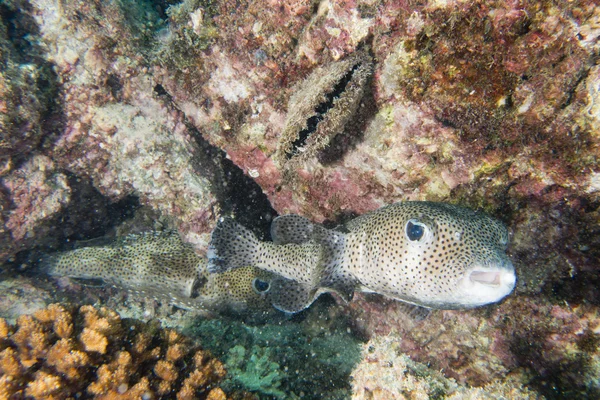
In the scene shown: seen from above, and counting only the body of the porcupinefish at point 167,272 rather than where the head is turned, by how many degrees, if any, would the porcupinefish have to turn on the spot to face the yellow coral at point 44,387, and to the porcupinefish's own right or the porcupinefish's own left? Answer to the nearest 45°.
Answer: approximately 135° to the porcupinefish's own right

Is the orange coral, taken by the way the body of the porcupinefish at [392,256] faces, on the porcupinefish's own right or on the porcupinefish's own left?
on the porcupinefish's own right

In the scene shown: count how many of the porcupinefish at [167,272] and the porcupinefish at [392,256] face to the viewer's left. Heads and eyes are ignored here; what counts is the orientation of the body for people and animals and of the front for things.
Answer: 0

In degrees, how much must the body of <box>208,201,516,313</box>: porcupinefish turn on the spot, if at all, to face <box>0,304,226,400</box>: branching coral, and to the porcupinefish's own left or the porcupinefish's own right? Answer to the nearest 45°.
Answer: approximately 135° to the porcupinefish's own right

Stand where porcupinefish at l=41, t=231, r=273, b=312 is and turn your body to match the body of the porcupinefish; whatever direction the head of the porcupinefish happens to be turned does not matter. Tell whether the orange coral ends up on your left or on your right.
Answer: on your right

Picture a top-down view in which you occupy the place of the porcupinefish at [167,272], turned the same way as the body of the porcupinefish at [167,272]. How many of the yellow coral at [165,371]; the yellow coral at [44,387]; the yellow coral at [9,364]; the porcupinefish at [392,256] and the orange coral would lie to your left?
0

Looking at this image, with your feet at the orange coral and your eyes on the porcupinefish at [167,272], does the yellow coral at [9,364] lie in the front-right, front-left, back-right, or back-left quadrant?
back-left

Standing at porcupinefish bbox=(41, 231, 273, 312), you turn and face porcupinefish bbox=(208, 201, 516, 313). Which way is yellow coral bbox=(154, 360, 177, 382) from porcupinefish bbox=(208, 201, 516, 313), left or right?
right

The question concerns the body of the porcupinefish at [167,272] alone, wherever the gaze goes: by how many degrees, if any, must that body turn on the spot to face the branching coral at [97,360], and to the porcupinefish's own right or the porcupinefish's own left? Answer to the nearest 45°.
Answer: approximately 135° to the porcupinefish's own right

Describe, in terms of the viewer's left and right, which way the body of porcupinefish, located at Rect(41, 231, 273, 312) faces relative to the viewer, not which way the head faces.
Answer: facing to the right of the viewer

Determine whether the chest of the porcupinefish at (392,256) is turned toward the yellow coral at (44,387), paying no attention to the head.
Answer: no

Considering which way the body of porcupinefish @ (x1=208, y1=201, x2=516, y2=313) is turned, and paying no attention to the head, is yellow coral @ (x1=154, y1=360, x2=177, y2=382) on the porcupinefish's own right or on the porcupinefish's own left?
on the porcupinefish's own right

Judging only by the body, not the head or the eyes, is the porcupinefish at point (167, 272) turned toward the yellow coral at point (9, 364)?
no

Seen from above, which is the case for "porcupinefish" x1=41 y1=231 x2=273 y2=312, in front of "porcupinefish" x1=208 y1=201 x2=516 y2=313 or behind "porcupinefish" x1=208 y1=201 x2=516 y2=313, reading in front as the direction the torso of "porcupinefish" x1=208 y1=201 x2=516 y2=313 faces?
behind

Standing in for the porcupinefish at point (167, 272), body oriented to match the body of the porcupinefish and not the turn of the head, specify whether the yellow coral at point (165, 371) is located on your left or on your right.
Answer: on your right
